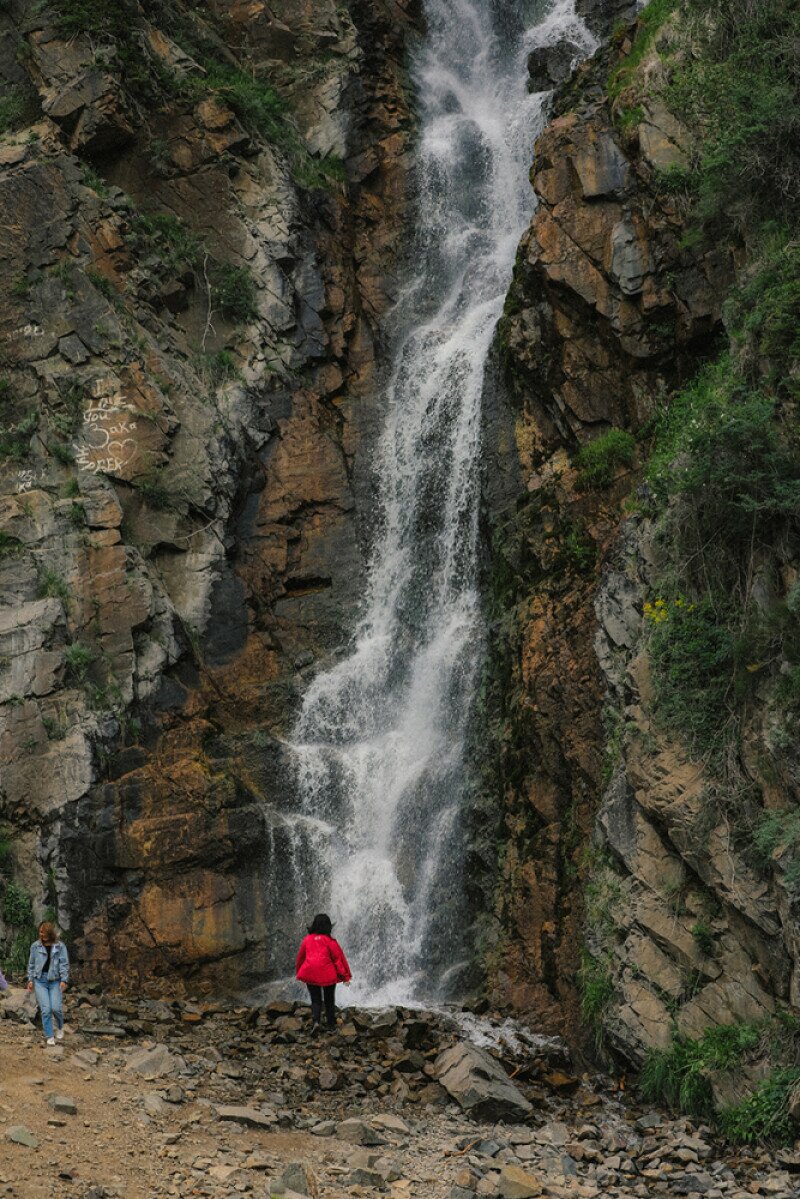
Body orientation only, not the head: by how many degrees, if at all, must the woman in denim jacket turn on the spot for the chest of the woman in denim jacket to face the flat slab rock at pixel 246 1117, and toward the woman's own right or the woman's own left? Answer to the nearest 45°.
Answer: approximately 45° to the woman's own left

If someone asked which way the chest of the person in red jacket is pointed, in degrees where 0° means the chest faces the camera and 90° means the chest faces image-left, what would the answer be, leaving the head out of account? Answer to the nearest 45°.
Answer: approximately 180°

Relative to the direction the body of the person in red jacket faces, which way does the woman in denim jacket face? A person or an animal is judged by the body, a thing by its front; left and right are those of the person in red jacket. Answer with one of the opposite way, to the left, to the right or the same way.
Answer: the opposite way

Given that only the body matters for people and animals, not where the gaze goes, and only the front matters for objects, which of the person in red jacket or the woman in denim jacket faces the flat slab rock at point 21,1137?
the woman in denim jacket

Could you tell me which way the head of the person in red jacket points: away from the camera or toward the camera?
away from the camera

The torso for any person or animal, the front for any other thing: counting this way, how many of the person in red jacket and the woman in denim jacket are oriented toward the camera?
1

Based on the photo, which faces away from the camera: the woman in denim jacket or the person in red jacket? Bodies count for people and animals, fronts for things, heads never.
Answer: the person in red jacket
